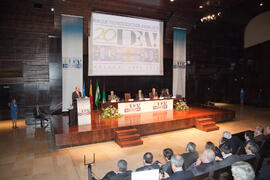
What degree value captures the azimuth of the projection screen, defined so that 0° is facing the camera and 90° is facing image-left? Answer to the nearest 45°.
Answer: approximately 315°

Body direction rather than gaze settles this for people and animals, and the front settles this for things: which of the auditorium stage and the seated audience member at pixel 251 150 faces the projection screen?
the seated audience member

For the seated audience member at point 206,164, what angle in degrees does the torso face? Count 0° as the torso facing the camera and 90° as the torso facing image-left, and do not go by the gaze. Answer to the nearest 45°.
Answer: approximately 135°

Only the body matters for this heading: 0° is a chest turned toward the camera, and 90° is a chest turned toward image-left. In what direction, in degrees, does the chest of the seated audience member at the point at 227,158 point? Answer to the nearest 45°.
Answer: approximately 135°

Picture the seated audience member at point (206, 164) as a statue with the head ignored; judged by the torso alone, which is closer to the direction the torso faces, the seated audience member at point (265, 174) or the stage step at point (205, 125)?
the stage step

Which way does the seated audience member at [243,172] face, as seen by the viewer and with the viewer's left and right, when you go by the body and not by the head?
facing away from the viewer and to the left of the viewer
